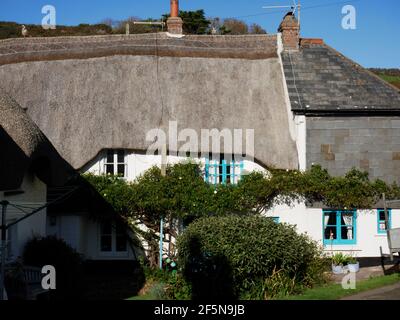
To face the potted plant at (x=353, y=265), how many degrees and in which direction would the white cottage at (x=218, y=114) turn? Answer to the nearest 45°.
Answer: approximately 45° to its left

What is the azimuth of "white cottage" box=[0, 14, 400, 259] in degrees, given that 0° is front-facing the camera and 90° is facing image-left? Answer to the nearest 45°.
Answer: approximately 0°

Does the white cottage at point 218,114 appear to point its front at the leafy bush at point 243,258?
yes
